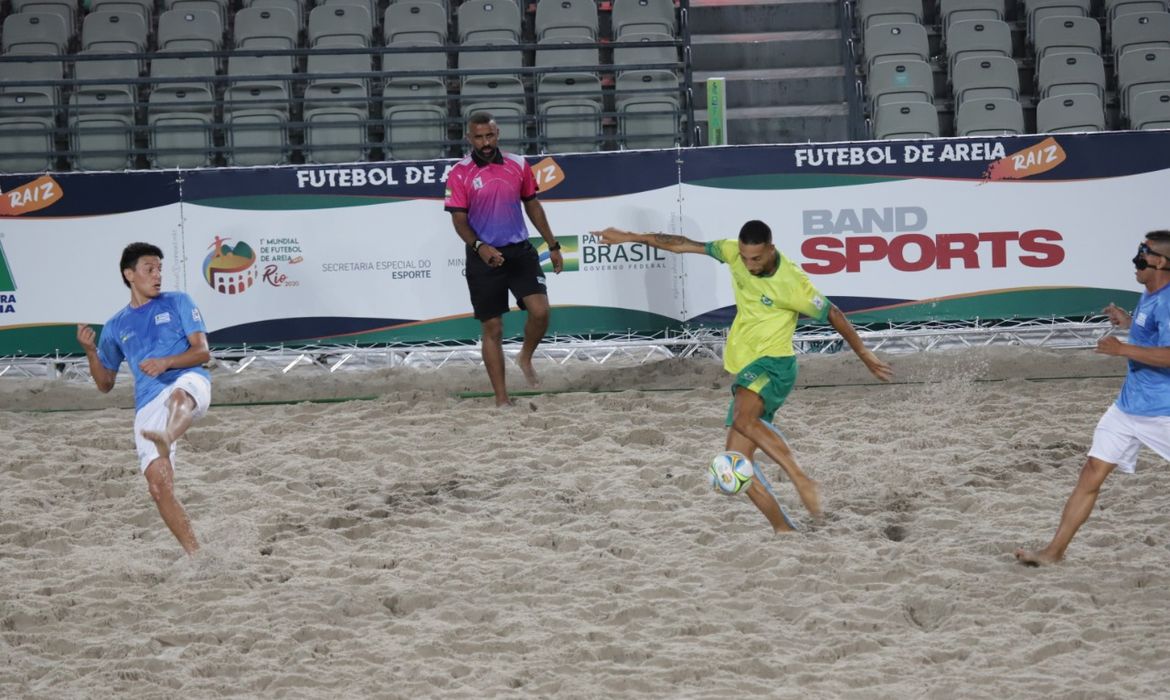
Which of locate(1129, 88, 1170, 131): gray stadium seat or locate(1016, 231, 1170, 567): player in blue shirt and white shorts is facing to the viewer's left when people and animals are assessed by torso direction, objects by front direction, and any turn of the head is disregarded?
the player in blue shirt and white shorts

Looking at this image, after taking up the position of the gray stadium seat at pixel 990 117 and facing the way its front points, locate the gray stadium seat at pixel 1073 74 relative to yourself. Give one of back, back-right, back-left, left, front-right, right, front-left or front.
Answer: back-left

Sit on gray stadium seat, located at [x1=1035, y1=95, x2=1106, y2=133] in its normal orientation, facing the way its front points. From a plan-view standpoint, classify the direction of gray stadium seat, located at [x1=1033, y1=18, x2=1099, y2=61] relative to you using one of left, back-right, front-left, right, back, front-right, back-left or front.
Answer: back

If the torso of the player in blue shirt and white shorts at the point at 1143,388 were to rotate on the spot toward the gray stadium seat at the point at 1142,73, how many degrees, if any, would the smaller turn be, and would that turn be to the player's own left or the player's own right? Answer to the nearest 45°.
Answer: approximately 90° to the player's own right

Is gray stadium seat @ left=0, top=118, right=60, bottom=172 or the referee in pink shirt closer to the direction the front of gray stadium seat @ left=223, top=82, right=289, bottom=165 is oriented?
the referee in pink shirt

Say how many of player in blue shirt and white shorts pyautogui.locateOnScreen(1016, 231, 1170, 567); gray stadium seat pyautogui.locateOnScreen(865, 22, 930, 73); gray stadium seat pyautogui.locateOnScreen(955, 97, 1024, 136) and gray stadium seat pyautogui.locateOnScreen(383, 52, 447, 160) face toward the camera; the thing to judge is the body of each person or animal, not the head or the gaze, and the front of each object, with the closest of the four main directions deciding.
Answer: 3

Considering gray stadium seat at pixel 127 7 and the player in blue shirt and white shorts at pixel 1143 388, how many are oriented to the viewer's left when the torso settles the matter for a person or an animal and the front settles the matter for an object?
1

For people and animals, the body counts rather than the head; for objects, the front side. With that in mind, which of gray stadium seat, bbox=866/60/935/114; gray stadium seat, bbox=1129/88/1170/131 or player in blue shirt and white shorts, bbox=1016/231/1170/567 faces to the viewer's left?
the player in blue shirt and white shorts

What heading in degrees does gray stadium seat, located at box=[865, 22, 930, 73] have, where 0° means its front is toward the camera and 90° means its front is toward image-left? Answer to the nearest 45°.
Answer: approximately 0°

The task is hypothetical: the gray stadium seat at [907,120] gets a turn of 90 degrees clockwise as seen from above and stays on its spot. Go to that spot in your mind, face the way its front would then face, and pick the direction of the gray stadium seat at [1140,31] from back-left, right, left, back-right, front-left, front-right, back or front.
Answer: back-right
